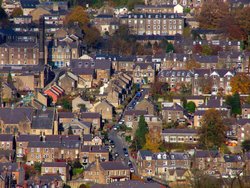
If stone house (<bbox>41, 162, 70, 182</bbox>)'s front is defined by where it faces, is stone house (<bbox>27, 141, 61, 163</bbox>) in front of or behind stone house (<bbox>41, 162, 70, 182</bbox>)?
behind

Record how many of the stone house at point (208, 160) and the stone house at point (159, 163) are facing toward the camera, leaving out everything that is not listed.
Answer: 2

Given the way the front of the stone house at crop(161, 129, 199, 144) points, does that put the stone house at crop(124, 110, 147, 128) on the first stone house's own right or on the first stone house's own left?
on the first stone house's own right

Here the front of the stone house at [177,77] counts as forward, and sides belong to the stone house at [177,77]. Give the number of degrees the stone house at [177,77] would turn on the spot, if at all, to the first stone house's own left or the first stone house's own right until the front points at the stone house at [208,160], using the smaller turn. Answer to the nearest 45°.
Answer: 0° — it already faces it

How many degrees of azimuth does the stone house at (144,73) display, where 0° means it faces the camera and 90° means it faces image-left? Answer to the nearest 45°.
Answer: approximately 0°
